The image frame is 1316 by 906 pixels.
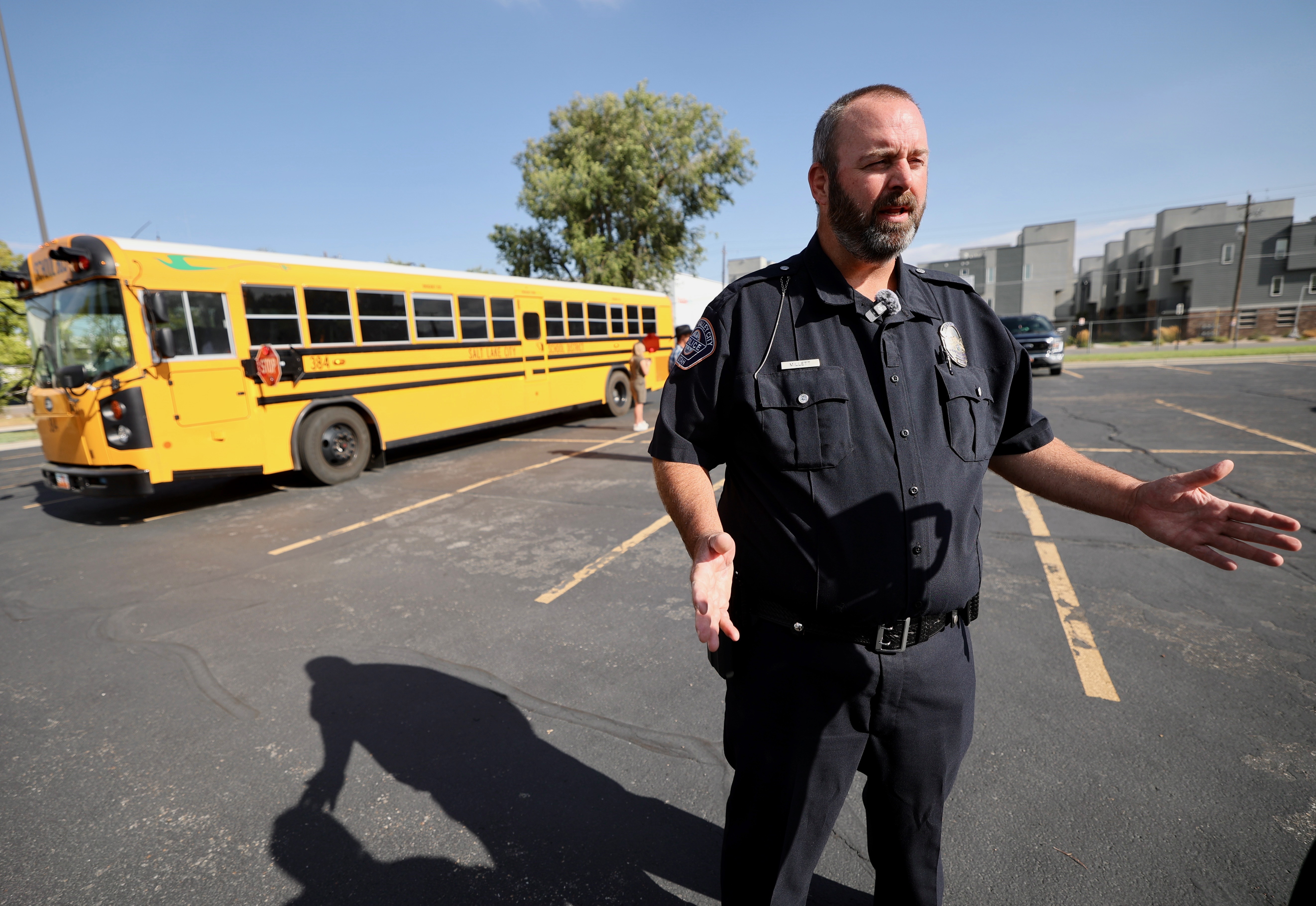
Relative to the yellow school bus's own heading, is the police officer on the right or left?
on its left

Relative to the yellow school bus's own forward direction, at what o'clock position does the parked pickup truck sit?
The parked pickup truck is roughly at 7 o'clock from the yellow school bus.

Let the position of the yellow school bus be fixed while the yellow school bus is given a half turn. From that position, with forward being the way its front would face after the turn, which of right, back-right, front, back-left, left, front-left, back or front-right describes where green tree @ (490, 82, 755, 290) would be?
front

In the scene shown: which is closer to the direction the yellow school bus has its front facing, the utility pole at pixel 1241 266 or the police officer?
the police officer

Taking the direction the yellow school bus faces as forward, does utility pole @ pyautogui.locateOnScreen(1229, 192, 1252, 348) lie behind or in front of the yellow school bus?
behind

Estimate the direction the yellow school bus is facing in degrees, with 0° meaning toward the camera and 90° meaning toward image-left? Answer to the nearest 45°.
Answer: approximately 45°
